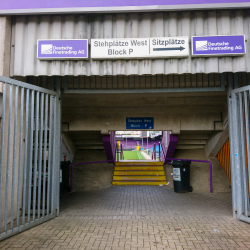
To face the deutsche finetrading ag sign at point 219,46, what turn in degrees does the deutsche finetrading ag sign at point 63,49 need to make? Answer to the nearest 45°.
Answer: approximately 90° to its left

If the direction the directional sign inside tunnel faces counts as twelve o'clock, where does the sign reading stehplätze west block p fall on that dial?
The sign reading stehplätze west block p is roughly at 12 o'clock from the directional sign inside tunnel.

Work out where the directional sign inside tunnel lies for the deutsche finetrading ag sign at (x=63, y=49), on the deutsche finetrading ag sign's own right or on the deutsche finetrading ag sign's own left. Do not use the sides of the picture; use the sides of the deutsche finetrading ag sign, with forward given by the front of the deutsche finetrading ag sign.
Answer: on the deutsche finetrading ag sign's own left

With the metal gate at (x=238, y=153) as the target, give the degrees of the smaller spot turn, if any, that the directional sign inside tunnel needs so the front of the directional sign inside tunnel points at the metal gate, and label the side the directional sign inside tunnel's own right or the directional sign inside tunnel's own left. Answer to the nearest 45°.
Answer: approximately 45° to the directional sign inside tunnel's own left

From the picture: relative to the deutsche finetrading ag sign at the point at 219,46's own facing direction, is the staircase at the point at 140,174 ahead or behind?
behind

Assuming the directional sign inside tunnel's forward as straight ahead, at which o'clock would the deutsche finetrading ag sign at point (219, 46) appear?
The deutsche finetrading ag sign is roughly at 11 o'clock from the directional sign inside tunnel.

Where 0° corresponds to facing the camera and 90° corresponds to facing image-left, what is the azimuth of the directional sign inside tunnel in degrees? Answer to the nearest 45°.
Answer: approximately 0°

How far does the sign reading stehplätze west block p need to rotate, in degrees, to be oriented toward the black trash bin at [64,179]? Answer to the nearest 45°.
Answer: approximately 135° to its right

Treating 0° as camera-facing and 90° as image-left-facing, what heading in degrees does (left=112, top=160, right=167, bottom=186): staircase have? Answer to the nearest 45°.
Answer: approximately 0°

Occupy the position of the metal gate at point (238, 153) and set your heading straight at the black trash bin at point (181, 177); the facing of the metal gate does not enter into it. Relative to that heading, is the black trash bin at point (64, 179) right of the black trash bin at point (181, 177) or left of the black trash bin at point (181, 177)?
left
